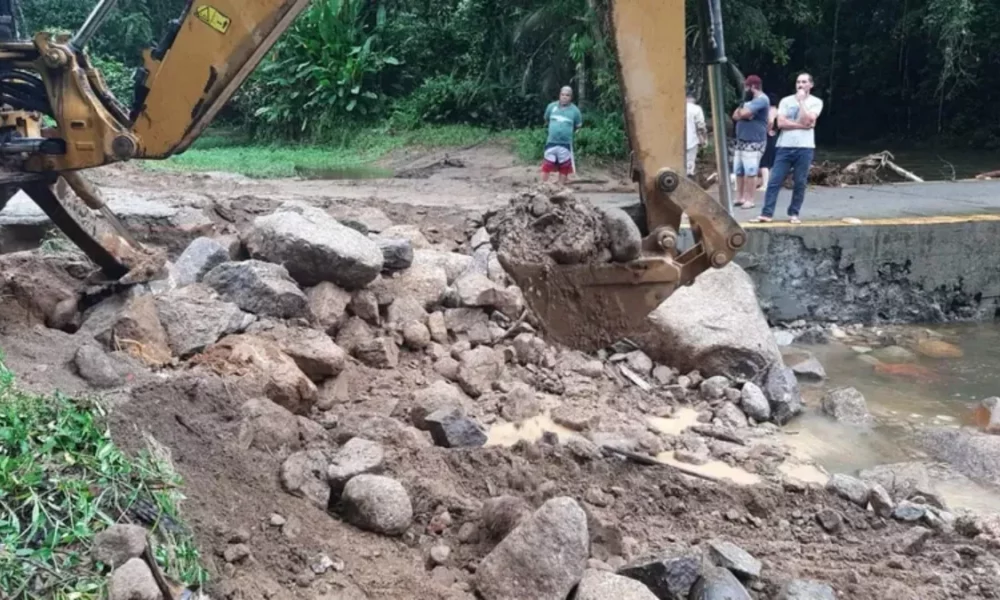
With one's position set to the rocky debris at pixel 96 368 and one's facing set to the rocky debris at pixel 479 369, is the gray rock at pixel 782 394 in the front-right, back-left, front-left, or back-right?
front-right

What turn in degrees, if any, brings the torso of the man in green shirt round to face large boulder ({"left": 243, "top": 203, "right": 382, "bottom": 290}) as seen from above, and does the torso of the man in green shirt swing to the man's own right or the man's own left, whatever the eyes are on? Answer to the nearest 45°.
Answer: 0° — they already face it

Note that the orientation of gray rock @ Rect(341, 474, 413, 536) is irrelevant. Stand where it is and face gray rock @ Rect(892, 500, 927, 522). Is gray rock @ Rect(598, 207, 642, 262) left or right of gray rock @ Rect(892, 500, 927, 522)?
left

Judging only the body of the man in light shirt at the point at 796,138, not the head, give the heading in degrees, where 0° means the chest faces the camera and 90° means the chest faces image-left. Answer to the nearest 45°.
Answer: approximately 45°

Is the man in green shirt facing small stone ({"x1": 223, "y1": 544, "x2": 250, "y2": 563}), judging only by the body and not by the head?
yes

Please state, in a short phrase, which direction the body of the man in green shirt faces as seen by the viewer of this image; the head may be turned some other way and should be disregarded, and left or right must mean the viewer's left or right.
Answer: facing the viewer

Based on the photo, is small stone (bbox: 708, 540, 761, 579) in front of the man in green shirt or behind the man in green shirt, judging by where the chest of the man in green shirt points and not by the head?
in front

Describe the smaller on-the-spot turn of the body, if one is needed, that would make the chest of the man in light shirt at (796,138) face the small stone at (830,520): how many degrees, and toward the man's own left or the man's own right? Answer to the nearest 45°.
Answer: approximately 45° to the man's own left

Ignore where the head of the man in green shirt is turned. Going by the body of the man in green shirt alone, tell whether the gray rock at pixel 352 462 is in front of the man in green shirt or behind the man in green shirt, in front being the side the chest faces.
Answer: in front

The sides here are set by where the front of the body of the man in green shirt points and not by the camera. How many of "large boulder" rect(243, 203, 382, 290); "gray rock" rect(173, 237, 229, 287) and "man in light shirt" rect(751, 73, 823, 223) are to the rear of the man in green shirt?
0

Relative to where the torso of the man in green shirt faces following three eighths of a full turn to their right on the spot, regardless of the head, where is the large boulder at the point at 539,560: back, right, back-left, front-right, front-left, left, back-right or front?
back-left

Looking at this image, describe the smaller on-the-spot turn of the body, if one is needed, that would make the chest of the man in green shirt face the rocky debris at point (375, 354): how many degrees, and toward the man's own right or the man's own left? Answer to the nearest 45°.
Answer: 0° — they already face it

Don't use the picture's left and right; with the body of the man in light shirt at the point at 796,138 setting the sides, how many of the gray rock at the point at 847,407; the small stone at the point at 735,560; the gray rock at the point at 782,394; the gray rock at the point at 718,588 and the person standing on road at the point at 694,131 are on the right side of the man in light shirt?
1

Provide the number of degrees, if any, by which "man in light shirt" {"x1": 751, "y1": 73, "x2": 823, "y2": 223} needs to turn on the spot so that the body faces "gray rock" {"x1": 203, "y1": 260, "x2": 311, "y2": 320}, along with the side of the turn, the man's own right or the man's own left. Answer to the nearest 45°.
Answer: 0° — they already face it

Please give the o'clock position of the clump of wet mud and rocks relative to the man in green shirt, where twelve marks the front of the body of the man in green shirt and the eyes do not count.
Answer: The clump of wet mud and rocks is roughly at 12 o'clock from the man in green shirt.

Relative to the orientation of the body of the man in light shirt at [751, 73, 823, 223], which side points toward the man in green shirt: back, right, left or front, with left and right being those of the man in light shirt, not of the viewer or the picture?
right

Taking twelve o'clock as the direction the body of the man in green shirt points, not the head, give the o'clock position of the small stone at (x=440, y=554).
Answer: The small stone is roughly at 12 o'clock from the man in green shirt.

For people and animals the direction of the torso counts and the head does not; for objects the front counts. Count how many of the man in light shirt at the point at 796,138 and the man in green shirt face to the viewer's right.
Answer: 0
